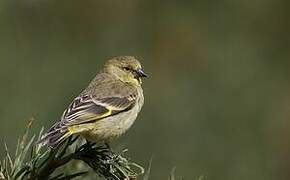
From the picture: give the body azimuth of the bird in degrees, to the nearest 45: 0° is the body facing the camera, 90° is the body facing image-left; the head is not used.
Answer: approximately 270°
